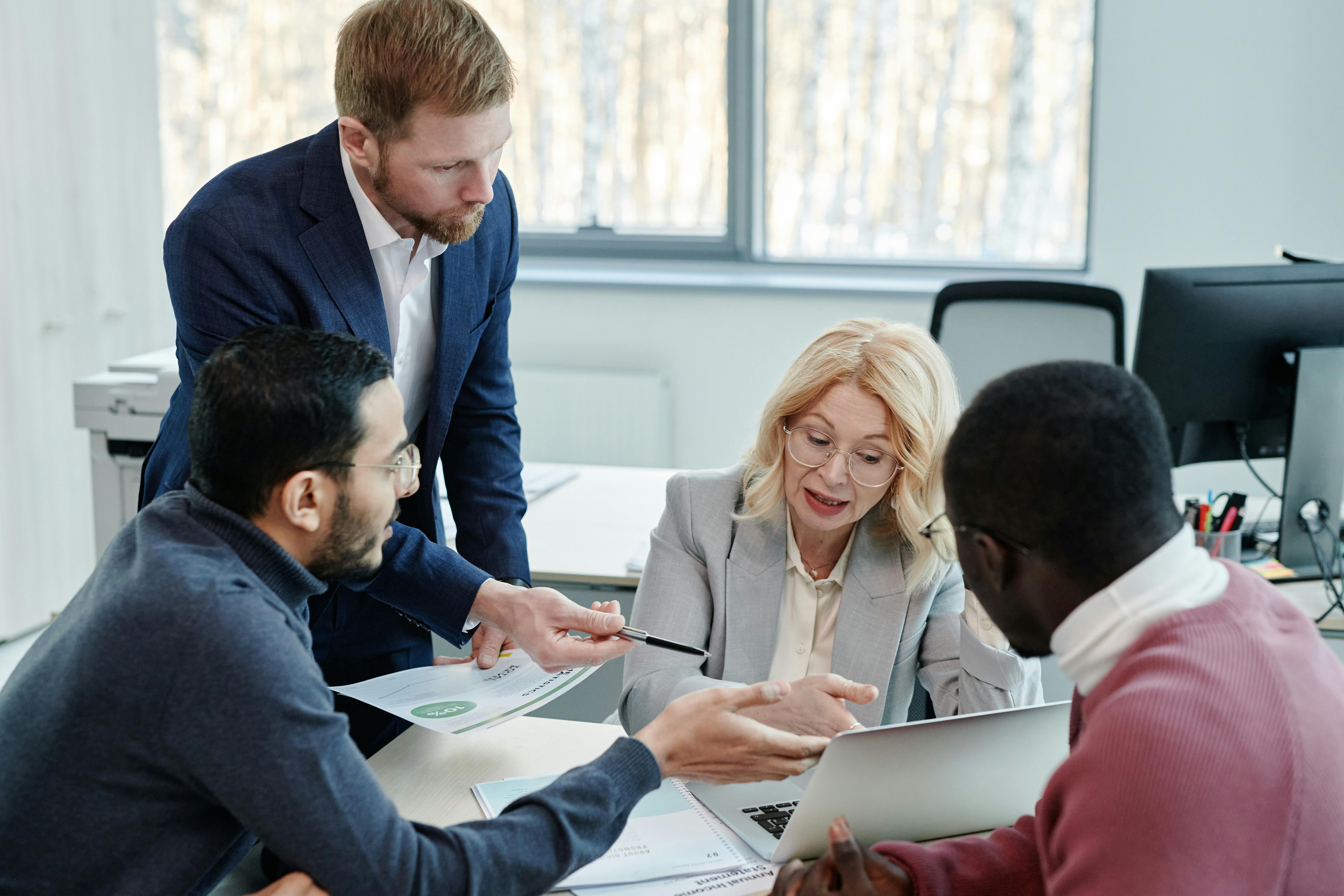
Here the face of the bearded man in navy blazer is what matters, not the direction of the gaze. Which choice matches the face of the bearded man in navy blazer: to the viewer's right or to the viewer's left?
to the viewer's right

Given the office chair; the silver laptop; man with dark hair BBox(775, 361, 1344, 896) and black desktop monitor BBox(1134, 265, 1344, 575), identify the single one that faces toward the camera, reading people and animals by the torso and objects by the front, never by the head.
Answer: the office chair

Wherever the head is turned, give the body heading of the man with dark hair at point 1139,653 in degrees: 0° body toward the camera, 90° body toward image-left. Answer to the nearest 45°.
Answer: approximately 135°

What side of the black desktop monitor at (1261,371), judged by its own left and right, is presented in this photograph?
back

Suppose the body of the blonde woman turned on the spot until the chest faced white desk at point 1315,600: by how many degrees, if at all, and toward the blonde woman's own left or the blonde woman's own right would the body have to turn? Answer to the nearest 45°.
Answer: approximately 135° to the blonde woman's own left
